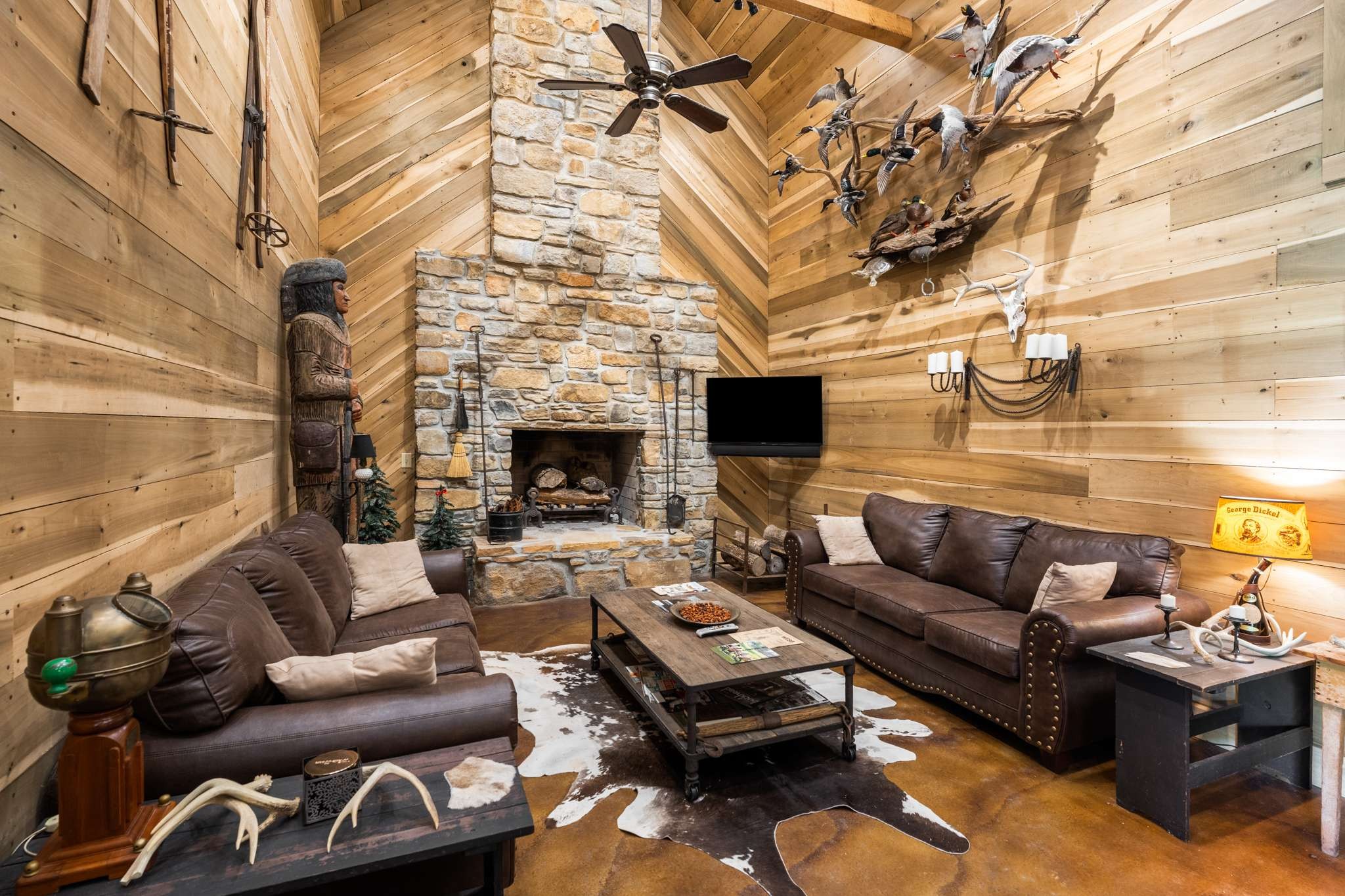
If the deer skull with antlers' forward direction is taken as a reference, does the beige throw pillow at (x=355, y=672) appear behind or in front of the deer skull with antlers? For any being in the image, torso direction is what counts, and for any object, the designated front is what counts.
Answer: in front

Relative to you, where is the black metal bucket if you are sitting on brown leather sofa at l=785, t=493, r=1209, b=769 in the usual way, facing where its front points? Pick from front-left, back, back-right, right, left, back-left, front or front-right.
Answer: front-right

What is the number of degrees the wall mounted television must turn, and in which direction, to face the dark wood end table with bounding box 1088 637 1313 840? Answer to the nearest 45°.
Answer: approximately 45° to its left

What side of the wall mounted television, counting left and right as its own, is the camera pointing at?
front

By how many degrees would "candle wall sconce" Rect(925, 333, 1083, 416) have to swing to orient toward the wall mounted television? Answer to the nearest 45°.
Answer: approximately 90° to its right

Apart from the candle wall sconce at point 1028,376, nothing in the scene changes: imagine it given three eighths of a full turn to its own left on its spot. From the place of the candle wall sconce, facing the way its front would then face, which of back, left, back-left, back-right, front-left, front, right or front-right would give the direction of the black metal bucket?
back

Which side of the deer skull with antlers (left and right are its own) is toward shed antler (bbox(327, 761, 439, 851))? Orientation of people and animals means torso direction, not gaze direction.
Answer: front

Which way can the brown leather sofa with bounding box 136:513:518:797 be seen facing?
to the viewer's right

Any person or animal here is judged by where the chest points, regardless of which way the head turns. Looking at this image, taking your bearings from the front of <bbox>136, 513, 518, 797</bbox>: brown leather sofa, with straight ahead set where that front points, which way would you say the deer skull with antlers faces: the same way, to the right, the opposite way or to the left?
the opposite way

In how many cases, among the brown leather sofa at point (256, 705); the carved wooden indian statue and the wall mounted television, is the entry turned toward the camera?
1

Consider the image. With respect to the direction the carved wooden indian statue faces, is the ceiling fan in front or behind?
in front

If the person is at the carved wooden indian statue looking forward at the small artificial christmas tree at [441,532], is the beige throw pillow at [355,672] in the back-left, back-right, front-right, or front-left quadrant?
back-right

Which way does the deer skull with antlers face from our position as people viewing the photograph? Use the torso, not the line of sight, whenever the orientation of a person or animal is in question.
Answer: facing the viewer and to the left of the viewer
